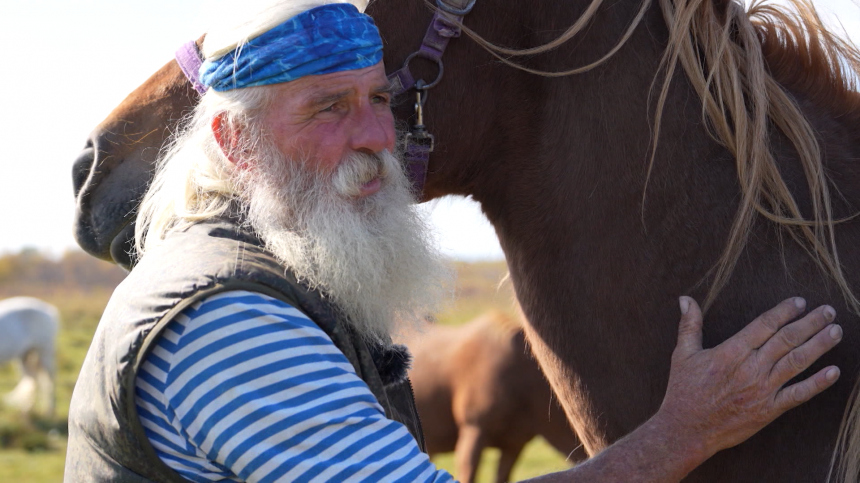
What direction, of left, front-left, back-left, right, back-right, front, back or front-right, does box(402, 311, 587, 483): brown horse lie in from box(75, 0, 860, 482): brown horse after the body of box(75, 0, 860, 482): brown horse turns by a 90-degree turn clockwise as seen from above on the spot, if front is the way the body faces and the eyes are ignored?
front

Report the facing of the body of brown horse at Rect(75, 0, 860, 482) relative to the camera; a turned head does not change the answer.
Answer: to the viewer's left

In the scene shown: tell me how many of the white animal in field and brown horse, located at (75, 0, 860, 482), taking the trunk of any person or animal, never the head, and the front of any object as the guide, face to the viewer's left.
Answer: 2

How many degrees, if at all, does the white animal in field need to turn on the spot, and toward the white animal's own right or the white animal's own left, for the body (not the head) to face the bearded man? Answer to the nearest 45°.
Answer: approximately 90° to the white animal's own left

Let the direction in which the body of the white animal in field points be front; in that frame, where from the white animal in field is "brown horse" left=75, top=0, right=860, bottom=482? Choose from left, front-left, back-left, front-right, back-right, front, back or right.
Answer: left

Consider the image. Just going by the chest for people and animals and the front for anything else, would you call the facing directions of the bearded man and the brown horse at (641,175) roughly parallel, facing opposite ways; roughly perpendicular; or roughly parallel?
roughly parallel, facing opposite ways

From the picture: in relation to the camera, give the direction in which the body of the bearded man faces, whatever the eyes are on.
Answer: to the viewer's right

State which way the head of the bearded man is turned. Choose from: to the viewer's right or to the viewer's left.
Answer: to the viewer's right

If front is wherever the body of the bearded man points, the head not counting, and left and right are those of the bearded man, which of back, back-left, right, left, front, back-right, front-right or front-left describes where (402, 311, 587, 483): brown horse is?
left

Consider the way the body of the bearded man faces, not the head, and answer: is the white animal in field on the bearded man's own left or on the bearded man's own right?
on the bearded man's own left

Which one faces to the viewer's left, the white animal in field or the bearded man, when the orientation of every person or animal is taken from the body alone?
the white animal in field

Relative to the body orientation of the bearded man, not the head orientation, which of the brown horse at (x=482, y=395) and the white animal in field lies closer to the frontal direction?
the brown horse

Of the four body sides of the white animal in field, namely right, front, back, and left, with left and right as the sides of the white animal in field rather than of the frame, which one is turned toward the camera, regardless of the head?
left
